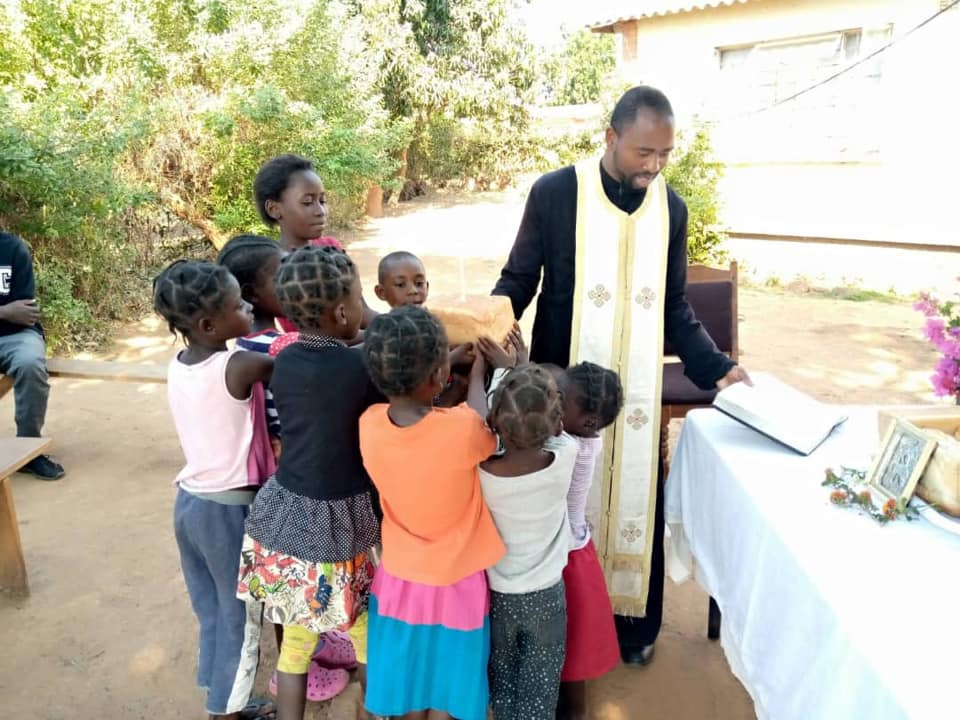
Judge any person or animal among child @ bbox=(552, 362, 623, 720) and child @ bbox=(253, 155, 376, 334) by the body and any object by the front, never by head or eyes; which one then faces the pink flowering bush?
child @ bbox=(253, 155, 376, 334)

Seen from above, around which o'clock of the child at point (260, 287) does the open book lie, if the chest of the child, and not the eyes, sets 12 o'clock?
The open book is roughly at 1 o'clock from the child.

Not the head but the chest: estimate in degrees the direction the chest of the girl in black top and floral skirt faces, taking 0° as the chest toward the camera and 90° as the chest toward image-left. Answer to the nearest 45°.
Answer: approximately 225°

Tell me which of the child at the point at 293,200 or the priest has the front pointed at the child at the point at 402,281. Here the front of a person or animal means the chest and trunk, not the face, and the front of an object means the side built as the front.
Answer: the child at the point at 293,200

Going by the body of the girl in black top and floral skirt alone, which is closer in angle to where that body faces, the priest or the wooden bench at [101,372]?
the priest

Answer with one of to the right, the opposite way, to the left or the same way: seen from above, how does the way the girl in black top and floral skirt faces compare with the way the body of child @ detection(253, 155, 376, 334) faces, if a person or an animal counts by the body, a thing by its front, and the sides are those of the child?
to the left

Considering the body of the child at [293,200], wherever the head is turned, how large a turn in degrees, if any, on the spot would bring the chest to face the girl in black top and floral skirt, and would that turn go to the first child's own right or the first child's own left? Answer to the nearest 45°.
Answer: approximately 45° to the first child's own right

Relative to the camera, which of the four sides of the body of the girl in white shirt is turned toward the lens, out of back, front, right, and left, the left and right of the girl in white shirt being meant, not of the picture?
back

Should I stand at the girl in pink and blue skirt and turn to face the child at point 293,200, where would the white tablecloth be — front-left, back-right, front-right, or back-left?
back-right

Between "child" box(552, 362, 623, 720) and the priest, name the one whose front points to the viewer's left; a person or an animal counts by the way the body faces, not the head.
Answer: the child

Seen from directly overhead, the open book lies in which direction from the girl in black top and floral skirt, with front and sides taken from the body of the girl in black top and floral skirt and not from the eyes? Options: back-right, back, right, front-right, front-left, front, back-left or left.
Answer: front-right

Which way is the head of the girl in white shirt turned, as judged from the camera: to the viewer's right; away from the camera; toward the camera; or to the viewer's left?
away from the camera

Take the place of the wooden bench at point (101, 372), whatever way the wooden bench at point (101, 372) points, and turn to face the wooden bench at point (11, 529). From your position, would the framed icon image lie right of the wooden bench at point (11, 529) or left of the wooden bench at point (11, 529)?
left

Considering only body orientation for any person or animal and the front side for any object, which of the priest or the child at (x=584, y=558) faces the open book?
the priest

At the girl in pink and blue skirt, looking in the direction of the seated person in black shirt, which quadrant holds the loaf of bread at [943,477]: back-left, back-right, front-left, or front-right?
back-right
